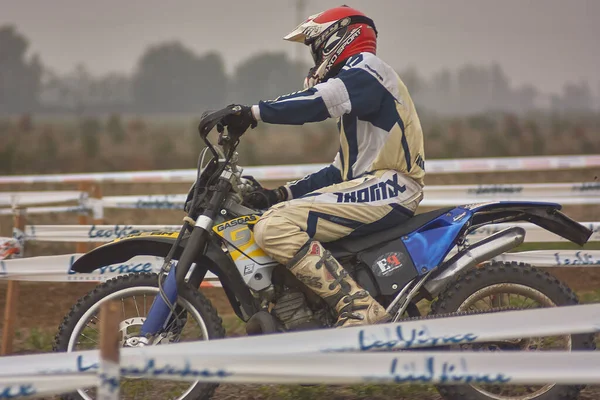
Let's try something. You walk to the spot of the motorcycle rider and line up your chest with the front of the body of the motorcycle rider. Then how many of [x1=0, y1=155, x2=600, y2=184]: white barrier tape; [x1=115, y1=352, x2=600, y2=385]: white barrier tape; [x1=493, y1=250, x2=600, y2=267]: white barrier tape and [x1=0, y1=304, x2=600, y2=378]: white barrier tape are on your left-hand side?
2

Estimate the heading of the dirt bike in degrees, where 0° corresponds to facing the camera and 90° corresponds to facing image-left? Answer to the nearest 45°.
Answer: approximately 90°

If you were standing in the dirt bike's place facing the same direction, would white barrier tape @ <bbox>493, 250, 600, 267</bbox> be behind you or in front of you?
behind

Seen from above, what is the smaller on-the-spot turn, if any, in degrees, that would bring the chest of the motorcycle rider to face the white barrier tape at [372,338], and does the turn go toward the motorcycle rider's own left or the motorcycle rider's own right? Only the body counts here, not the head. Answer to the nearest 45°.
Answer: approximately 90° to the motorcycle rider's own left

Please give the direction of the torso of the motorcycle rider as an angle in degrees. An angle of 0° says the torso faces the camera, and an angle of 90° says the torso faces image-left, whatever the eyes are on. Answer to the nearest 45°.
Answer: approximately 90°

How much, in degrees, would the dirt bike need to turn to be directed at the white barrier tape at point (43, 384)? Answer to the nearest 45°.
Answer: approximately 45° to its left

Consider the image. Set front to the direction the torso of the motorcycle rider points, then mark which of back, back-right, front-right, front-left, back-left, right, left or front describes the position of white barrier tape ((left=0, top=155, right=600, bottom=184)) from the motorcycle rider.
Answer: right
